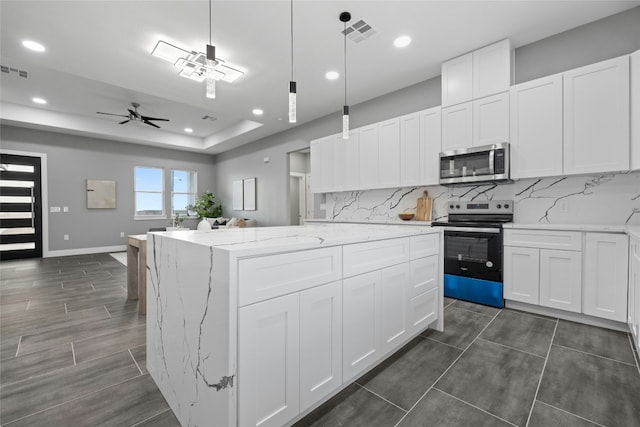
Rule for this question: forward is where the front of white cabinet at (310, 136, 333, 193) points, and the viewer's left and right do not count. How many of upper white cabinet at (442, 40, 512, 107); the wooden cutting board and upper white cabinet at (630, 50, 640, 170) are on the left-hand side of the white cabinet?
3

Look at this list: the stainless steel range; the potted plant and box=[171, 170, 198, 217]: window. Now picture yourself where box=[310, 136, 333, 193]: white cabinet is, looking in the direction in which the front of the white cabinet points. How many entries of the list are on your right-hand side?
2

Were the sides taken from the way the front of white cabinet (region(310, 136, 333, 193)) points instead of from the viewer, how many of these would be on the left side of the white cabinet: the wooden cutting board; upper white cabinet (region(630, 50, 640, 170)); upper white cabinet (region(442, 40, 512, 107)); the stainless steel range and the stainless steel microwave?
5

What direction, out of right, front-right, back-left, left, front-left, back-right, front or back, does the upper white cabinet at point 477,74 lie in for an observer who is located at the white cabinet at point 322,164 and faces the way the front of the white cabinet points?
left

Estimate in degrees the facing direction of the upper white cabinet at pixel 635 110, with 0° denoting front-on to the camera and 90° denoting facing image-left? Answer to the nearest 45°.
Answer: approximately 90°

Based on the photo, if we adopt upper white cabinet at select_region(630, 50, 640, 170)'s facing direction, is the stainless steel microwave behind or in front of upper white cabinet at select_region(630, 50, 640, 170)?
in front

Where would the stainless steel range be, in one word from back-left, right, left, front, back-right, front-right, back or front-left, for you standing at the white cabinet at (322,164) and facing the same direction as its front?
left

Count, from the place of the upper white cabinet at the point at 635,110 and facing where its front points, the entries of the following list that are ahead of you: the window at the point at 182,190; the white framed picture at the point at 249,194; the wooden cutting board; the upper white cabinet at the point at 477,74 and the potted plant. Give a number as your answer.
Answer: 5

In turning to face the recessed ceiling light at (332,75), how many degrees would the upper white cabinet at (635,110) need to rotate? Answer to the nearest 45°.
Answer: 0° — it already faces it

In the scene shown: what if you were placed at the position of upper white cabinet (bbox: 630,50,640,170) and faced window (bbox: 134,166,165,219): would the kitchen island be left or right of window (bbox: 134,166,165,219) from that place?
left

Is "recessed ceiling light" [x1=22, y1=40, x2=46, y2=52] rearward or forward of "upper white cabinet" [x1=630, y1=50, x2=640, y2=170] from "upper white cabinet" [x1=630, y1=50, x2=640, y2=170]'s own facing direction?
forward

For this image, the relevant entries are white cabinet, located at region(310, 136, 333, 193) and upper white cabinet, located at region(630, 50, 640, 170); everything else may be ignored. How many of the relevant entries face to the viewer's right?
0

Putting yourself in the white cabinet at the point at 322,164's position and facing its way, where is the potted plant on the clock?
The potted plant is roughly at 3 o'clock from the white cabinet.

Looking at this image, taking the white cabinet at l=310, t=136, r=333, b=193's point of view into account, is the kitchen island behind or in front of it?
in front

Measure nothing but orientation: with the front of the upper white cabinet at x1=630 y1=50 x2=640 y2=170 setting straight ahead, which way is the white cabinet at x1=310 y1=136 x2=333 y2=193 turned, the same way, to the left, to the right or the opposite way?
to the left
